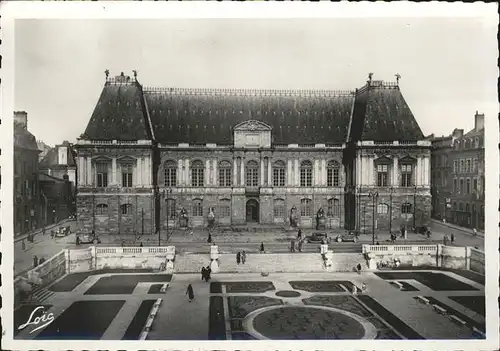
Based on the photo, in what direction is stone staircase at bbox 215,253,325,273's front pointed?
toward the camera

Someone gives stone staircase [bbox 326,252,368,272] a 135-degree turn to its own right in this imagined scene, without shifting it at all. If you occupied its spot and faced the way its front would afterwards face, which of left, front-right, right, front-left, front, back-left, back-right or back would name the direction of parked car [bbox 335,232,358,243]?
front-right

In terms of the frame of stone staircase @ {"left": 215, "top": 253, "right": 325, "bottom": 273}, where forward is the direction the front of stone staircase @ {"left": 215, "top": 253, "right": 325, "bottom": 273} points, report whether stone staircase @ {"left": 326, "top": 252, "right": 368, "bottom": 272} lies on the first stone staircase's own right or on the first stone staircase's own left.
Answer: on the first stone staircase's own left

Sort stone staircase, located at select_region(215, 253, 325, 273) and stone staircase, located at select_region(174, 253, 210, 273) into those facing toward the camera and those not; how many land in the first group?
2

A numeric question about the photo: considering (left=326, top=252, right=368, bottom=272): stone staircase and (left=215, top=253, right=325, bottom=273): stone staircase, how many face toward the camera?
2

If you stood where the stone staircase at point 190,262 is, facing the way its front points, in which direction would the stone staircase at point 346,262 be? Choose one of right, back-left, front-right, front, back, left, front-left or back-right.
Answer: left

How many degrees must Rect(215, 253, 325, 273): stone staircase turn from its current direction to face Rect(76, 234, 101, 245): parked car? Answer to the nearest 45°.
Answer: approximately 90° to its right

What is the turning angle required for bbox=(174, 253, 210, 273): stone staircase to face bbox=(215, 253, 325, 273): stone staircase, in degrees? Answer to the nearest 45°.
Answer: approximately 90° to its left

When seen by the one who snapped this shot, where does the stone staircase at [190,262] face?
facing the viewer

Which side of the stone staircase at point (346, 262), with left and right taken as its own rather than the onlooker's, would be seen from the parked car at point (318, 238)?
back

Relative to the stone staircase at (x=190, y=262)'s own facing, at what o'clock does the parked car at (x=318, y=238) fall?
The parked car is roughly at 8 o'clock from the stone staircase.
